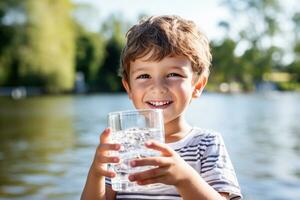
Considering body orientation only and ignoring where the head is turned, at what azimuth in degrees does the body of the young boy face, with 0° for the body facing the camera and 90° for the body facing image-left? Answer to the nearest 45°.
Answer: approximately 45°

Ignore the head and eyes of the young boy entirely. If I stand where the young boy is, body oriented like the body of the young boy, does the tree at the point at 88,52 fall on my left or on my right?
on my right
